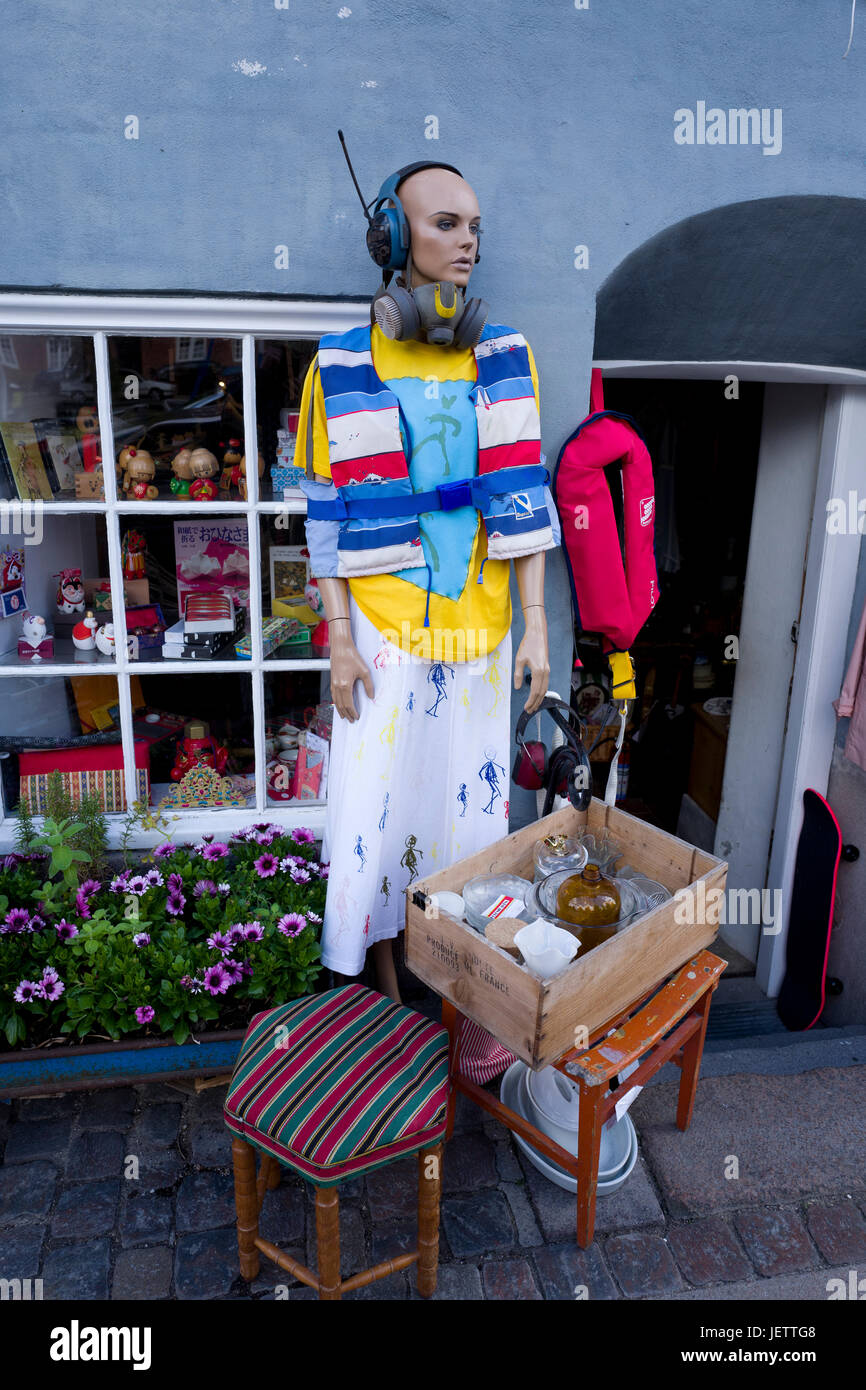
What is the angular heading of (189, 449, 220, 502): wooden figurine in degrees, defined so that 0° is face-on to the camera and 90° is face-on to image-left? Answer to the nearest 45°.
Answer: approximately 0°

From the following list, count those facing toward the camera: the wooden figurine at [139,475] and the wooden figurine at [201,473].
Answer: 2

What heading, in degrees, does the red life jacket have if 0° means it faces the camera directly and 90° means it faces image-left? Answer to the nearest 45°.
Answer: approximately 315°

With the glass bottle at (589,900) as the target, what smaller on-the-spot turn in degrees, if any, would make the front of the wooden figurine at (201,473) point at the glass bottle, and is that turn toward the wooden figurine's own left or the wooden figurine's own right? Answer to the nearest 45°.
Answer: approximately 45° to the wooden figurine's own left

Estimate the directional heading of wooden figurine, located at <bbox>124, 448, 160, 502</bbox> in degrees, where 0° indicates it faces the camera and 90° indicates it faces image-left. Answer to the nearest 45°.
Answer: approximately 0°
